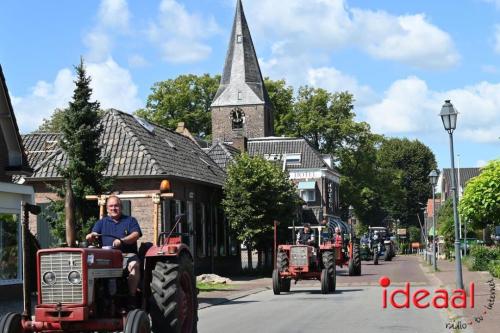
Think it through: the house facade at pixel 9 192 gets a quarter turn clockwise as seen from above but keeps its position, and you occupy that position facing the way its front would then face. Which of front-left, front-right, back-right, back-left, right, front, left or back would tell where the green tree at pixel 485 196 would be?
back-left

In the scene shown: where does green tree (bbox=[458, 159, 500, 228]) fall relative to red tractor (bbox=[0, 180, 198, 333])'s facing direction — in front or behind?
behind

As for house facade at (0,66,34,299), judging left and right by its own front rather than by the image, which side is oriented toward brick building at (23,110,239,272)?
left

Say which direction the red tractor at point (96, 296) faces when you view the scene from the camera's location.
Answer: facing the viewer and to the left of the viewer

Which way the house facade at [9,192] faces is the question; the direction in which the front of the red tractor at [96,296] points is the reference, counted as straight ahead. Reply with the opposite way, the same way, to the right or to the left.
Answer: to the left

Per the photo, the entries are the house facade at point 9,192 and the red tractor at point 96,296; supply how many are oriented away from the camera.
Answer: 0

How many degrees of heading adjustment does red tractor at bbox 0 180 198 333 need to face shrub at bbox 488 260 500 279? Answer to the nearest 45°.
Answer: approximately 180°

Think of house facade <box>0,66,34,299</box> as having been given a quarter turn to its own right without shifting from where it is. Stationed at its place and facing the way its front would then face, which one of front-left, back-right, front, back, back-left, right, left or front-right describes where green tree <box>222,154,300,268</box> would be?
back

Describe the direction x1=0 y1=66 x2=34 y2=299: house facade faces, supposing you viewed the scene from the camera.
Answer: facing the viewer and to the right of the viewer

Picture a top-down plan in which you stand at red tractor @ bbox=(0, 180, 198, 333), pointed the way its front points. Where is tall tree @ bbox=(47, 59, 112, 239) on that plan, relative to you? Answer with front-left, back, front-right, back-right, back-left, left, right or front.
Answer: back-right

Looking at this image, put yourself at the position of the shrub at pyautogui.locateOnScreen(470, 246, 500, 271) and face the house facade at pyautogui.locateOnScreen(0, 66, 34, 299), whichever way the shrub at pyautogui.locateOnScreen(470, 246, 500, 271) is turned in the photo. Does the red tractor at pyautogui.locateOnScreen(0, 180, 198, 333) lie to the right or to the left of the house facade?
left

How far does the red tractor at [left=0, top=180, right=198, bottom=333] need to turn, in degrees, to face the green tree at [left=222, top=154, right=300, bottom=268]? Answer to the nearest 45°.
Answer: approximately 135° to its right
